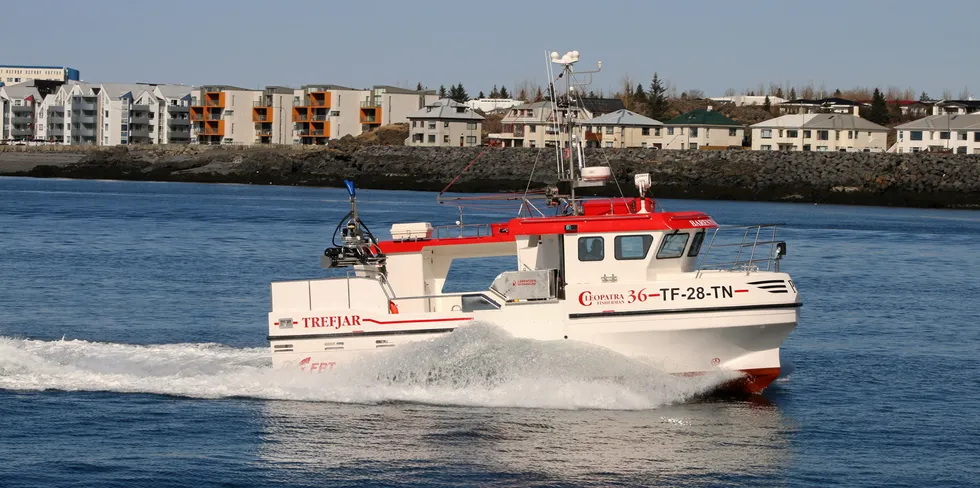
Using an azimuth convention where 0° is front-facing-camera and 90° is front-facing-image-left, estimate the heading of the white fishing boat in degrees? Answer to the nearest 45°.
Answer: approximately 270°
